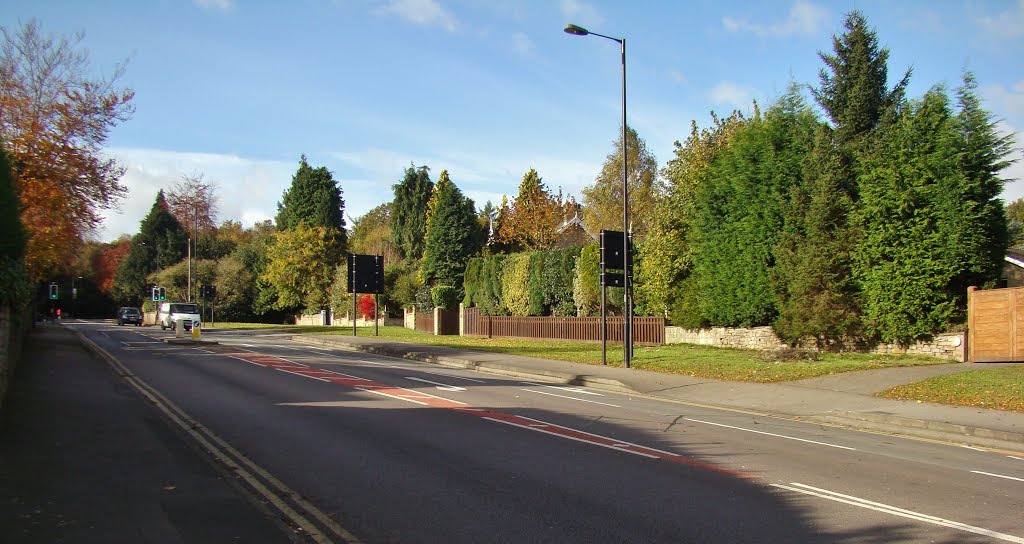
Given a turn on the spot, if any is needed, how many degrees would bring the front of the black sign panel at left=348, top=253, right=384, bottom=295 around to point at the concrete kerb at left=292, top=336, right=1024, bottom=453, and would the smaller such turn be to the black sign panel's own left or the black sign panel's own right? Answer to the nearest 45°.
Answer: approximately 180°

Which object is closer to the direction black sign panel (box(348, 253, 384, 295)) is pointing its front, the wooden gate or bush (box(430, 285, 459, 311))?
the bush

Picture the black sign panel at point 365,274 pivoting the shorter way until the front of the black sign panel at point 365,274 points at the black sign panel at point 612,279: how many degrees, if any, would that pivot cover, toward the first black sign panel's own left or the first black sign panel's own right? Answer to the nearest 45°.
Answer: approximately 180°

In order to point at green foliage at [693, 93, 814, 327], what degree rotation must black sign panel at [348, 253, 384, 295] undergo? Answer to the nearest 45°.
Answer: approximately 135° to its right

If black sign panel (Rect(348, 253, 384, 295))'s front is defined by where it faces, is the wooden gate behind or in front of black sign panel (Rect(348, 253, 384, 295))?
behind

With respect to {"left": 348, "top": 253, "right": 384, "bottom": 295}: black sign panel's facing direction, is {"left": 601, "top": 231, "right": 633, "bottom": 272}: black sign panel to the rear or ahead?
to the rear

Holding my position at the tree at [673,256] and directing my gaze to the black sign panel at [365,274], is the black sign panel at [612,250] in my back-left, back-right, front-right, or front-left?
back-left

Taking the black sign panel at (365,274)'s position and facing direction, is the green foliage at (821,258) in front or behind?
behind

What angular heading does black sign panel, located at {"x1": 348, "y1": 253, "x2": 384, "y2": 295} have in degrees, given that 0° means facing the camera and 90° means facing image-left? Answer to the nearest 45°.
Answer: approximately 180°

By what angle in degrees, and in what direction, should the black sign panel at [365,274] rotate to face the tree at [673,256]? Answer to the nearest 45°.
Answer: approximately 135° to its right

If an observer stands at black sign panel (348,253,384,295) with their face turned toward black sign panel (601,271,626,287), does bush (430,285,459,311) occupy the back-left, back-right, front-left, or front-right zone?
back-left

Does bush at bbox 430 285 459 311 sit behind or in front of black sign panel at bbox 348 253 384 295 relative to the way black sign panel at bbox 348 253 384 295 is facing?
in front
